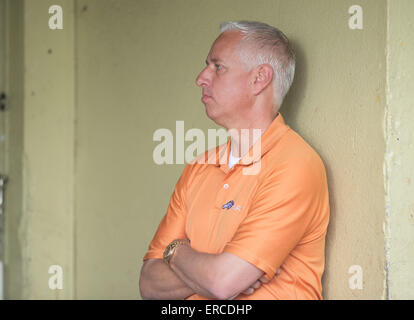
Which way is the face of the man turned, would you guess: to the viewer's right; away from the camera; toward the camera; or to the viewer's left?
to the viewer's left
